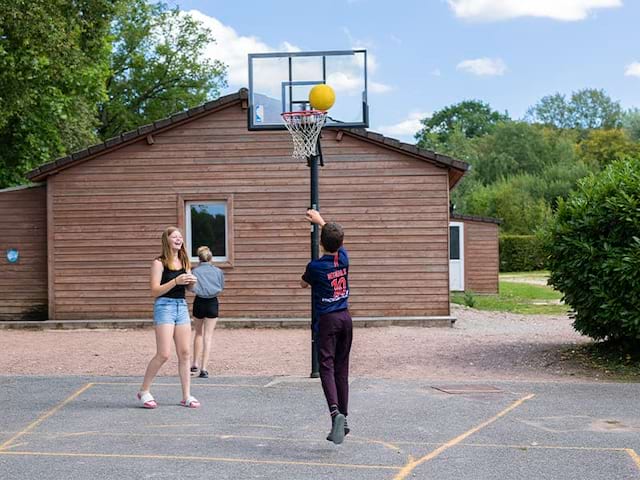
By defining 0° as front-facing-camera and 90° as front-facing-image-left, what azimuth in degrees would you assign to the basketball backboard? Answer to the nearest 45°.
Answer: approximately 0°

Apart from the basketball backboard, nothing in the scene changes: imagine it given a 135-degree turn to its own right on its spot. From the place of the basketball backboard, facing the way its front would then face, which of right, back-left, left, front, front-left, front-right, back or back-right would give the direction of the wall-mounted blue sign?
front

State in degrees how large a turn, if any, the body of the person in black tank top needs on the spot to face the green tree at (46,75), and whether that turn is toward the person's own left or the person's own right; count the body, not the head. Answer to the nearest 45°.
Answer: approximately 135° to the person's own left

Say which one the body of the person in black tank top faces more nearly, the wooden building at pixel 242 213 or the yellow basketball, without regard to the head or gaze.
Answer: the yellow basketball

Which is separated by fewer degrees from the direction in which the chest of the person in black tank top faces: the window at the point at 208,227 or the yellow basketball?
the yellow basketball

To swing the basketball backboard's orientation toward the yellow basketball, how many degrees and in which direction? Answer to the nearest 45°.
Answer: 0° — it already faces it

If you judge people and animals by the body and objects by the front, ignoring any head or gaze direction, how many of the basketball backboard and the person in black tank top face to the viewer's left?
0

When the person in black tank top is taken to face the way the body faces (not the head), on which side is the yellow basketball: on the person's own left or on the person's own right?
on the person's own left

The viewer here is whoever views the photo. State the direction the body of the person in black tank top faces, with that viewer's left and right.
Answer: facing the viewer and to the right of the viewer

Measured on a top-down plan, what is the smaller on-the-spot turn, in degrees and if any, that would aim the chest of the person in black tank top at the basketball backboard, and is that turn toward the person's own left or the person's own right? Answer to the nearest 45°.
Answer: approximately 90° to the person's own left

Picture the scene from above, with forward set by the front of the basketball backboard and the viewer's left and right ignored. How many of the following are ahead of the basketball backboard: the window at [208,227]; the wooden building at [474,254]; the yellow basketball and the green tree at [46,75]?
1

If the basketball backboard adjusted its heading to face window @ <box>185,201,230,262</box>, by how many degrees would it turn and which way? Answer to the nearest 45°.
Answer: approximately 180°
